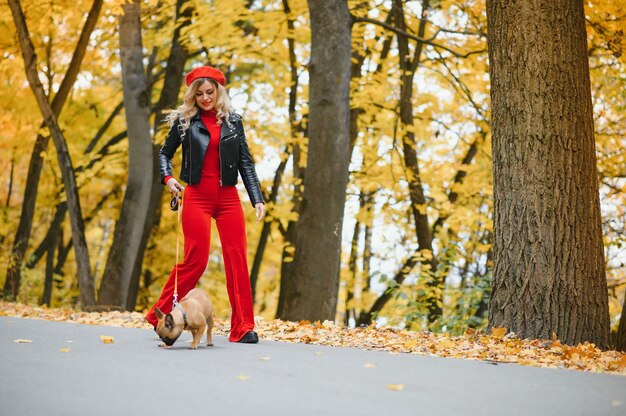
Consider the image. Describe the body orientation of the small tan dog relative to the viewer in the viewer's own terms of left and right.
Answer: facing the viewer and to the left of the viewer

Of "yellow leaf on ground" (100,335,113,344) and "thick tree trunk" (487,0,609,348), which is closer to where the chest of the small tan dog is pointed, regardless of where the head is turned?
the yellow leaf on ground

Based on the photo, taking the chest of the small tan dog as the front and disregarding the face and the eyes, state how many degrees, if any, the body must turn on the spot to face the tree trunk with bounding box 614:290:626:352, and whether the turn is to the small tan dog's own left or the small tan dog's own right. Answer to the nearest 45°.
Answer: approximately 135° to the small tan dog's own left

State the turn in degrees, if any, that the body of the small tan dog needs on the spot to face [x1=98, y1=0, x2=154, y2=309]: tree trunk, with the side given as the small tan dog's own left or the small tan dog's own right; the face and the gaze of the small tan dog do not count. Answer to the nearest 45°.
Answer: approximately 135° to the small tan dog's own right

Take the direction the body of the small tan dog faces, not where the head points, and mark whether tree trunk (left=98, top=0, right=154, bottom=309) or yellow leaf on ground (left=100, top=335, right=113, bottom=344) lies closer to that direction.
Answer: the yellow leaf on ground

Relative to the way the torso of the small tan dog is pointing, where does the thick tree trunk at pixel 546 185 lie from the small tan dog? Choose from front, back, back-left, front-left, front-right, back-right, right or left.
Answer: back-left

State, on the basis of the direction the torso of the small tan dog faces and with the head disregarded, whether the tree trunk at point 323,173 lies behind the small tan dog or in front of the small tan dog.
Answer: behind

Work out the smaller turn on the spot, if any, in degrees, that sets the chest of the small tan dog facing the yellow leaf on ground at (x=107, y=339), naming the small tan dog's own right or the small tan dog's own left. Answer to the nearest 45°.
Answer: approximately 90° to the small tan dog's own right

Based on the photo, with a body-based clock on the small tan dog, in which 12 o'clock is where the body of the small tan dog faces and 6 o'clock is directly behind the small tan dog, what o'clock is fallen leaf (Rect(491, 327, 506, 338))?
The fallen leaf is roughly at 7 o'clock from the small tan dog.

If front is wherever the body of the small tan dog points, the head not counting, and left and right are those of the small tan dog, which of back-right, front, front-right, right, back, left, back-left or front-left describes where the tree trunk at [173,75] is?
back-right

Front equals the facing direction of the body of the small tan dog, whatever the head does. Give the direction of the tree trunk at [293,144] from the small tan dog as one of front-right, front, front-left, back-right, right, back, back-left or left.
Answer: back-right

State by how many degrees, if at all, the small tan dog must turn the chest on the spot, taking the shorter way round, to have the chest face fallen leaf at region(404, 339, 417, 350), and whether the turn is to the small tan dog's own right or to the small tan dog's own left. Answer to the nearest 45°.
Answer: approximately 135° to the small tan dog's own left
